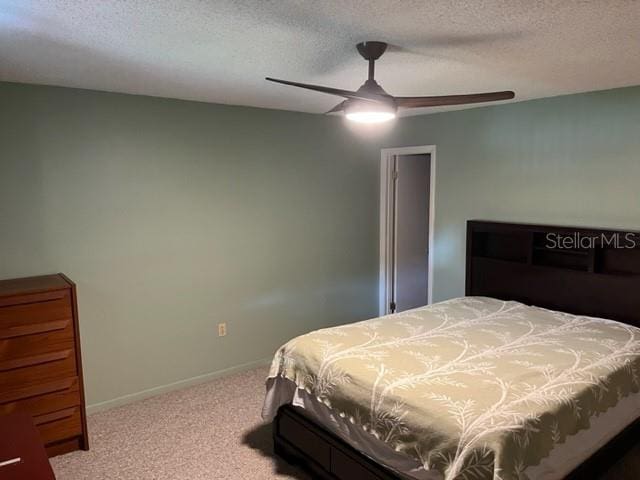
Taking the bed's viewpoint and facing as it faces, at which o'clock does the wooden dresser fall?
The wooden dresser is roughly at 1 o'clock from the bed.

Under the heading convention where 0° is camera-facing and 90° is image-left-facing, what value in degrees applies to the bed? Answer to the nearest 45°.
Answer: approximately 45°
